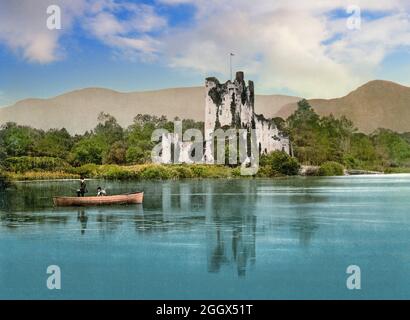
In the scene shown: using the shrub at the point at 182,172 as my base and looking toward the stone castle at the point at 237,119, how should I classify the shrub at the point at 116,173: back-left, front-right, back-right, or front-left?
back-left

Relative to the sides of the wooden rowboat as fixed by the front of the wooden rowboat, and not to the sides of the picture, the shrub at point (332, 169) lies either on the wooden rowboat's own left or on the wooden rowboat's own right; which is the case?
on the wooden rowboat's own left

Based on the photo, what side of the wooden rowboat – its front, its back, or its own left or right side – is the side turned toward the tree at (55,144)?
left

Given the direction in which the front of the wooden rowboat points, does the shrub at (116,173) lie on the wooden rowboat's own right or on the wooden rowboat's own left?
on the wooden rowboat's own left

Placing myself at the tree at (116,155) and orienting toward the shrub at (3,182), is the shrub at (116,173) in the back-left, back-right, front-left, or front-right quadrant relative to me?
front-left

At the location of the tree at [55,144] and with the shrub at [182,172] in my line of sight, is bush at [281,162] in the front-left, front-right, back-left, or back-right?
front-left

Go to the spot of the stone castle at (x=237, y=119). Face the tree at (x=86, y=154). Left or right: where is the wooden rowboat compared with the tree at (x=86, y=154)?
left

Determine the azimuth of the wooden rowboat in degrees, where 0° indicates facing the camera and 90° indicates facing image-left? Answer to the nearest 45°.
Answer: approximately 270°

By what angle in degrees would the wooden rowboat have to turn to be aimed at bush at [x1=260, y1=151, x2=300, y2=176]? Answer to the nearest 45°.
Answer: approximately 45° to its left

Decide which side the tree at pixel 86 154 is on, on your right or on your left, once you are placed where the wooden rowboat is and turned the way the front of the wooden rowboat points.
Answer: on your left
